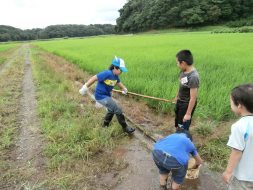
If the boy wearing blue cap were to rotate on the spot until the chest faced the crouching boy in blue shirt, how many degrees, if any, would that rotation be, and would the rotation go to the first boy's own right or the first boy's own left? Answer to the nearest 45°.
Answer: approximately 45° to the first boy's own right

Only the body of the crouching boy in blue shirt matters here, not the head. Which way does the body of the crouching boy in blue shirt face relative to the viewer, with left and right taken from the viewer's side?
facing away from the viewer and to the right of the viewer

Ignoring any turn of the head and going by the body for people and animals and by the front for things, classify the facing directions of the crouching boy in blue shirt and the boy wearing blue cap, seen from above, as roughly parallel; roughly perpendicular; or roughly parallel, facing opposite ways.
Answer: roughly perpendicular

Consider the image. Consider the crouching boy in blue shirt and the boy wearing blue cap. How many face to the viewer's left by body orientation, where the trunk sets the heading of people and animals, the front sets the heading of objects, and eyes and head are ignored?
0

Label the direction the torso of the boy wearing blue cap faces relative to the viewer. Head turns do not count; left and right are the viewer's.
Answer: facing the viewer and to the right of the viewer

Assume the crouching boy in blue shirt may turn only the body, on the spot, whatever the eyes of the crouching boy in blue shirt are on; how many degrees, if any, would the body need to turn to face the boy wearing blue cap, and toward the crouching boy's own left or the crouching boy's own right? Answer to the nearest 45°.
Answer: approximately 90° to the crouching boy's own left
